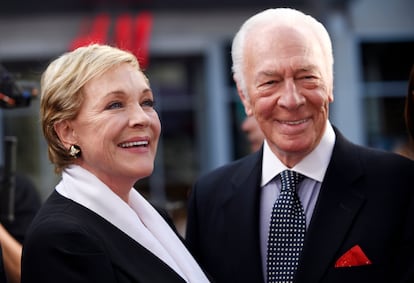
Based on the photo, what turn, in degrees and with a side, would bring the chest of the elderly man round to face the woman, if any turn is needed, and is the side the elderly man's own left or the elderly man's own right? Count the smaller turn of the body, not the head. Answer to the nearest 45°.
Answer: approximately 90° to the elderly man's own right

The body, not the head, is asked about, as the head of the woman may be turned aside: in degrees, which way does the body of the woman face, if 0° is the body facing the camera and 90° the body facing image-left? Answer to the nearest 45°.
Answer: approximately 315°

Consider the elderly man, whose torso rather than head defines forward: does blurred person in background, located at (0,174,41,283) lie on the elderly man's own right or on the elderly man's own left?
on the elderly man's own right

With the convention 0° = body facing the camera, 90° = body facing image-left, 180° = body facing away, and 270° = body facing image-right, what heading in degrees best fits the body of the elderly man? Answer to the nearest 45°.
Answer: approximately 0°
